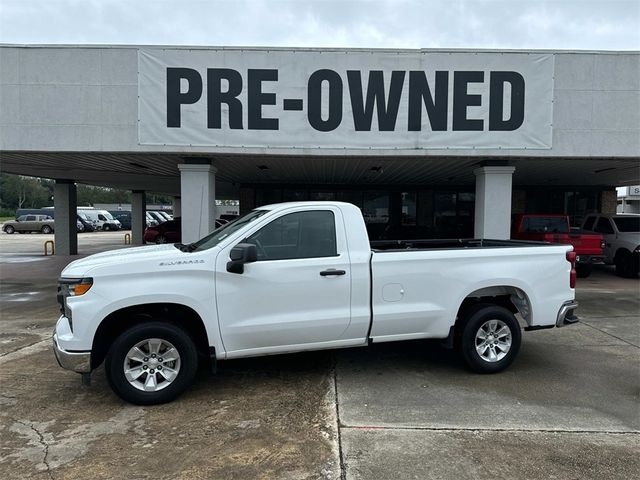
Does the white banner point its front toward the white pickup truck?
yes

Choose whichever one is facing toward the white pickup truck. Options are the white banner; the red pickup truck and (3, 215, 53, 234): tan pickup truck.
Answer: the white banner

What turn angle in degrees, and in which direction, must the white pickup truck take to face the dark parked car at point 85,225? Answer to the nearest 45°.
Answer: approximately 45° to its right

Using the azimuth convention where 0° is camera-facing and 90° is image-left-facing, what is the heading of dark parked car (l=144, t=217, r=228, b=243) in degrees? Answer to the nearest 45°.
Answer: approximately 45°

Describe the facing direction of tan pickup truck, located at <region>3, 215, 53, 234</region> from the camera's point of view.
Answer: facing to the left of the viewer

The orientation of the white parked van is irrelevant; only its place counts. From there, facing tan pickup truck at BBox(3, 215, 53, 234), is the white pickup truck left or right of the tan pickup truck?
left

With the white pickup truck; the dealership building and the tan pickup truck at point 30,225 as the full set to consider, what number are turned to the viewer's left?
2

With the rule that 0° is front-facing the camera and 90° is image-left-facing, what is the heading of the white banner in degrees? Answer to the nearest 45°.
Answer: approximately 0°

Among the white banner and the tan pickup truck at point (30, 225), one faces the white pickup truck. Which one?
the white banner

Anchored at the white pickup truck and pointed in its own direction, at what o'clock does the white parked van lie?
The white parked van is roughly at 2 o'clock from the white pickup truck.

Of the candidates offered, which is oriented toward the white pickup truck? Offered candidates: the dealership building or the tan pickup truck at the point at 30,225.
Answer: the dealership building
